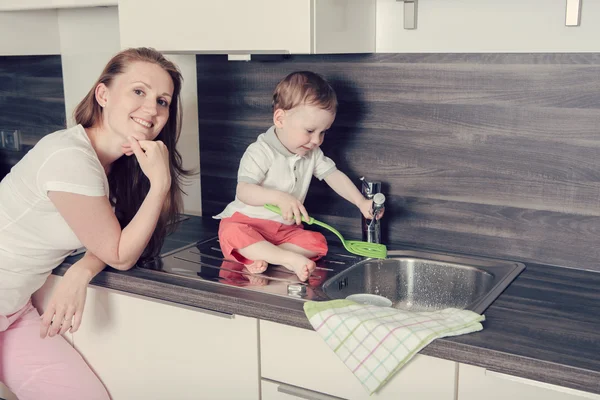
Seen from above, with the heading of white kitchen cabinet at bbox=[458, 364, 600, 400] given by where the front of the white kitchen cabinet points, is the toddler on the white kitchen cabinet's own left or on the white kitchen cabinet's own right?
on the white kitchen cabinet's own right

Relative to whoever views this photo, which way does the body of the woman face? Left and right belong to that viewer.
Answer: facing to the right of the viewer

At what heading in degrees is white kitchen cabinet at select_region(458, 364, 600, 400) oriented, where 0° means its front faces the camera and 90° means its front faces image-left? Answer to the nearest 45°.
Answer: approximately 45°
